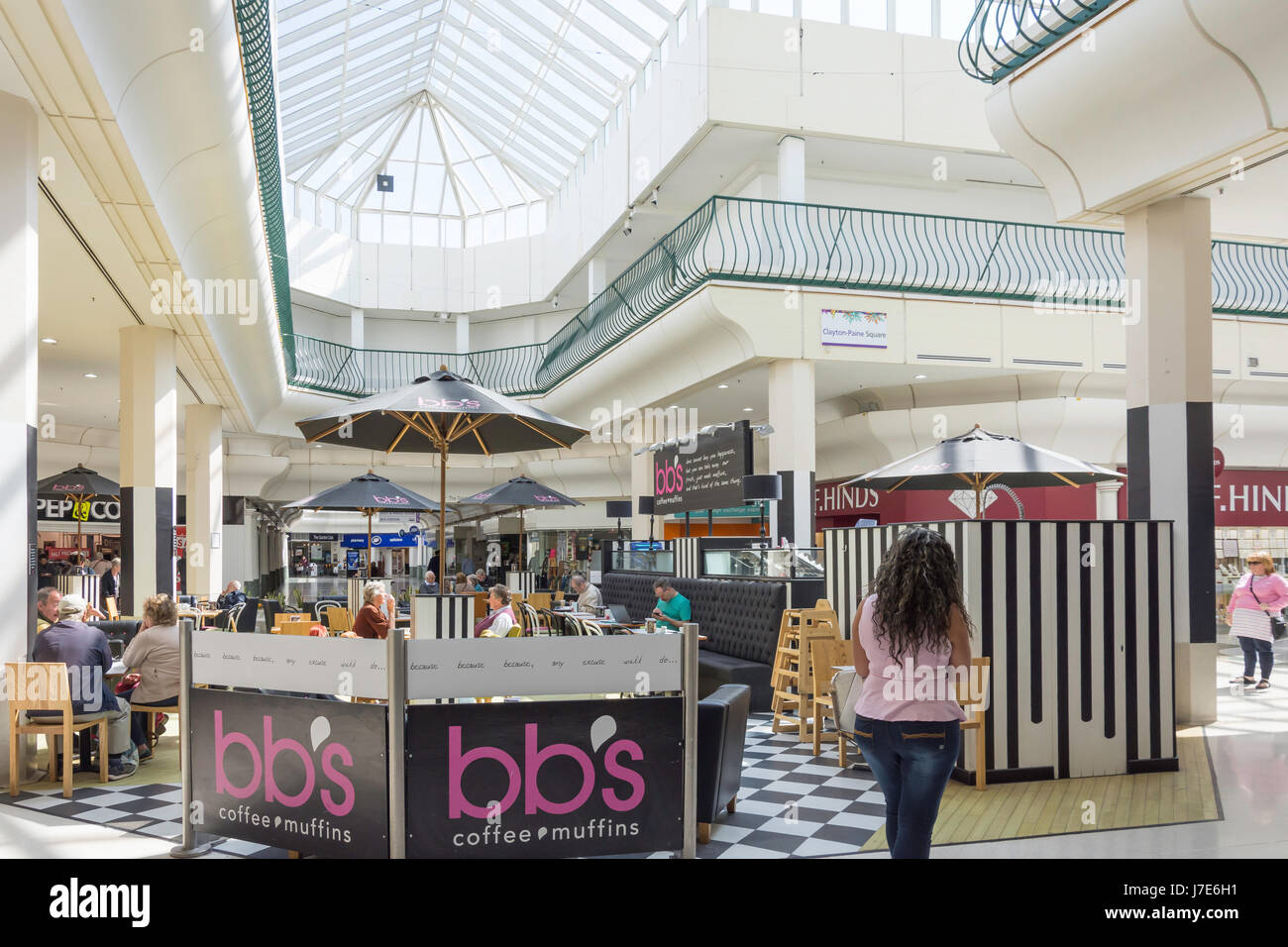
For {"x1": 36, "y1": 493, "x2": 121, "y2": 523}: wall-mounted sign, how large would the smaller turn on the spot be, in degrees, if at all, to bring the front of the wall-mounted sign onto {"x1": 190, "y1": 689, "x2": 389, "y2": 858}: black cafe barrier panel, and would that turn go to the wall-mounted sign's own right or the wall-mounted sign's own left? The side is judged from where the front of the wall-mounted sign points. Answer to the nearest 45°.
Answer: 0° — it already faces it

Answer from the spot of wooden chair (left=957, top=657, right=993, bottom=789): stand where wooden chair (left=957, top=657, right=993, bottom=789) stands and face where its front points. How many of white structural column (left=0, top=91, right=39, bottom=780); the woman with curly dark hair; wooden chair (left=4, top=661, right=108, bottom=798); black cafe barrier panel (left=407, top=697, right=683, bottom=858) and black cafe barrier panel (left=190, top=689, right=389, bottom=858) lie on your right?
0

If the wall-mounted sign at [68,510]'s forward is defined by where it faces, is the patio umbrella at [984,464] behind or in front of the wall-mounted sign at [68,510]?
in front

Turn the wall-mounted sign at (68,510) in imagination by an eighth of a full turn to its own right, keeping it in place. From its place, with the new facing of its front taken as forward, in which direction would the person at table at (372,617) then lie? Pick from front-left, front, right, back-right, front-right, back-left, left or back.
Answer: front-left

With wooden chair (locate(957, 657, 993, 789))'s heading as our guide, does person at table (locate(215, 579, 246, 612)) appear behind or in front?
in front
